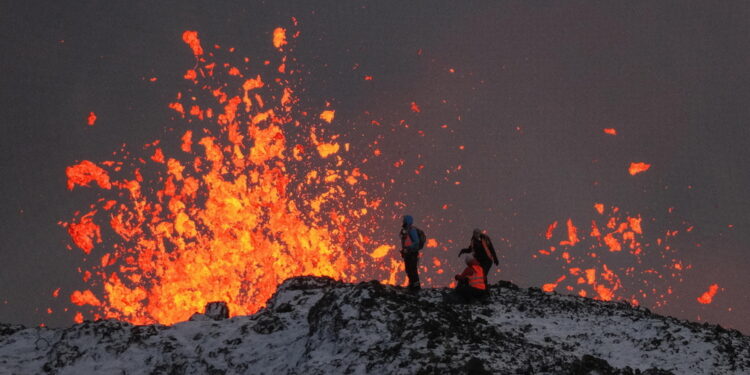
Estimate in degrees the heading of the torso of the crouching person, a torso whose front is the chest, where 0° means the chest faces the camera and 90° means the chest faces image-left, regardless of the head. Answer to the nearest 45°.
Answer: approximately 90°

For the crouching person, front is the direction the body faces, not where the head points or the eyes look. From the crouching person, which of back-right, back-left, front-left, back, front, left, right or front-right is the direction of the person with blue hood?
front
